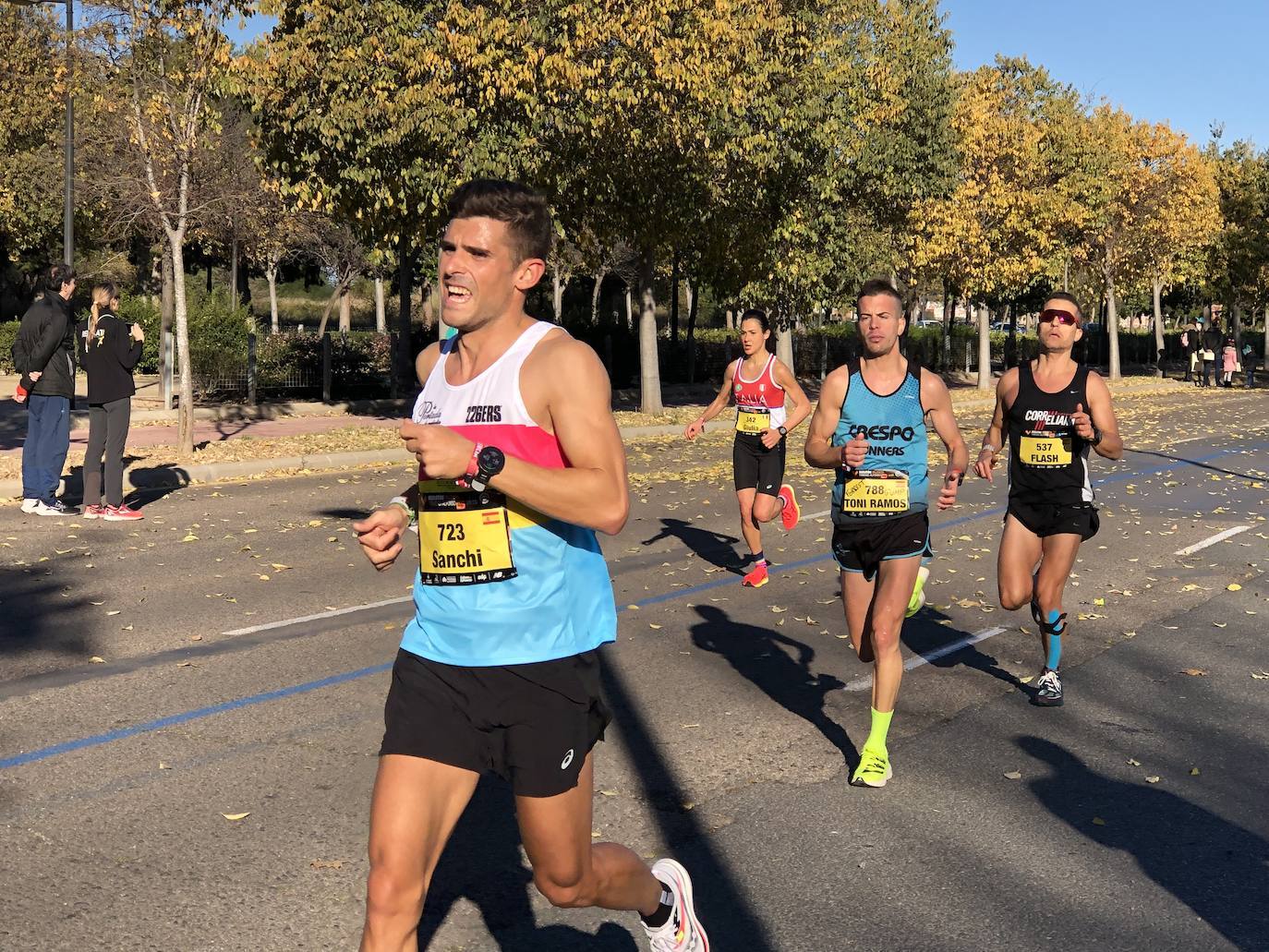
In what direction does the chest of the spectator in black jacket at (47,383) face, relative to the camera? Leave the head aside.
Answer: to the viewer's right

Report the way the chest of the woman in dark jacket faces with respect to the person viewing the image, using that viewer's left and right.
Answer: facing away from the viewer and to the right of the viewer

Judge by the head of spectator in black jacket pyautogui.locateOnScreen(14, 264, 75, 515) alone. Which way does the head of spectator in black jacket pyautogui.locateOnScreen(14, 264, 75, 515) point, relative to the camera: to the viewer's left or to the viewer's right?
to the viewer's right

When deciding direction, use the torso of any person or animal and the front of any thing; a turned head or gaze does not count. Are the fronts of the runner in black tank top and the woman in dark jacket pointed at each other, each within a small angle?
no

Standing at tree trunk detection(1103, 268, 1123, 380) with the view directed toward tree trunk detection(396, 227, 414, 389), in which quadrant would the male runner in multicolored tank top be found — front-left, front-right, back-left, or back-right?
front-left

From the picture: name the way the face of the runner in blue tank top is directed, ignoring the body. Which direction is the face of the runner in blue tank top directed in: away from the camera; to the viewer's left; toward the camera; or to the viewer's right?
toward the camera

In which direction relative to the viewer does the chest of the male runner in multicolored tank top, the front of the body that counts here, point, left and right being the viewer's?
facing the viewer and to the left of the viewer

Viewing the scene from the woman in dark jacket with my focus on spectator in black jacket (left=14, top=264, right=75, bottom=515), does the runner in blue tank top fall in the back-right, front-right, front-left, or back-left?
back-left

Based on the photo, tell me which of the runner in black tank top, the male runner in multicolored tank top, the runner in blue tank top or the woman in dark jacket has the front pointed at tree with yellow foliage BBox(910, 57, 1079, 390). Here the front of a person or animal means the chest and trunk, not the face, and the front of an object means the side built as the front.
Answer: the woman in dark jacket

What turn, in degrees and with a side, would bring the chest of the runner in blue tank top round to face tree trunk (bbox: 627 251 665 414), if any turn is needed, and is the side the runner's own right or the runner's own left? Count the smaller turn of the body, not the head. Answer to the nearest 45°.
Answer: approximately 180°

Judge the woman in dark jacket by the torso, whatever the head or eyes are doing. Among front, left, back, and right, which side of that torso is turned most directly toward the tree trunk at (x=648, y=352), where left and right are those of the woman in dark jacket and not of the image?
front

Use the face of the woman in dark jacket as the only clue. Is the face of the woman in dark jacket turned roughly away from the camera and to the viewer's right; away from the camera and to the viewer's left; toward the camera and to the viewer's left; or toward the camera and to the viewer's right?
away from the camera and to the viewer's right

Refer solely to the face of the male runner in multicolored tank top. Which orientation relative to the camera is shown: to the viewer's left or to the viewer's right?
to the viewer's left

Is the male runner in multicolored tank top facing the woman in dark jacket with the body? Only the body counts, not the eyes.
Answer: no

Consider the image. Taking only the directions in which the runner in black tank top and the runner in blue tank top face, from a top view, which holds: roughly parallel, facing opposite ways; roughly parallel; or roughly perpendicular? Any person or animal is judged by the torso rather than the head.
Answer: roughly parallel

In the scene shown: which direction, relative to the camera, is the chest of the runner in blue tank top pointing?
toward the camera
